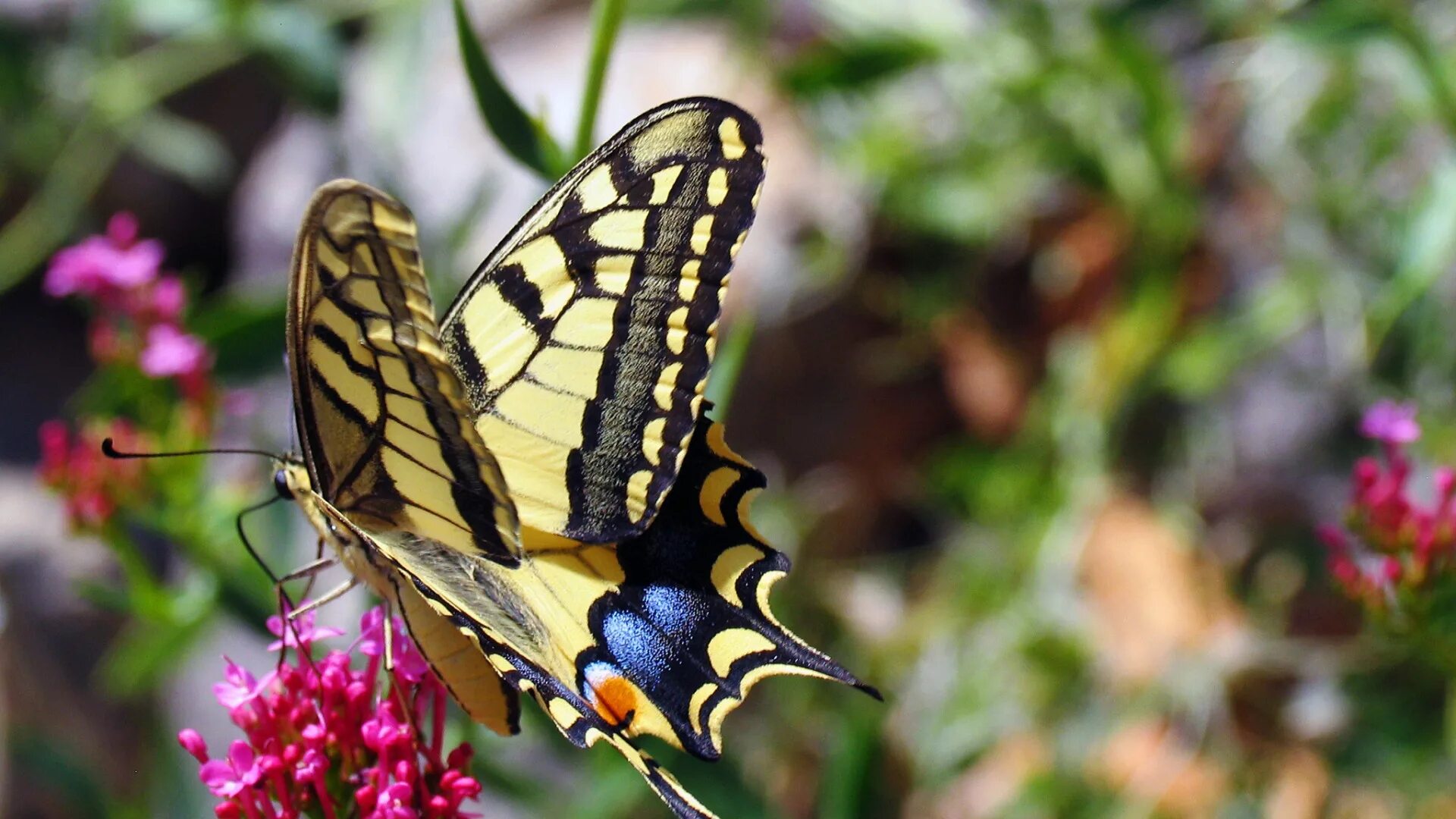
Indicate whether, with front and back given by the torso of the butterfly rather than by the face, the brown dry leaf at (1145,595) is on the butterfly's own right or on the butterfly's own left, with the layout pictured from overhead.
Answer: on the butterfly's own right

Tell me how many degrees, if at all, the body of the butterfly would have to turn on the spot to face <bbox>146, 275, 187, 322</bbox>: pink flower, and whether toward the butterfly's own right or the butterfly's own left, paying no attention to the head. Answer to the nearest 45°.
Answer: approximately 45° to the butterfly's own right

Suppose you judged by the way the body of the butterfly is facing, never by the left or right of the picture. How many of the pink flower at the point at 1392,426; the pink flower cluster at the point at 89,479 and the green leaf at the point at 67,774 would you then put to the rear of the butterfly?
1

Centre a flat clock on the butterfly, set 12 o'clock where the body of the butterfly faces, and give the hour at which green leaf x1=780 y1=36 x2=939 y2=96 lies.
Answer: The green leaf is roughly at 4 o'clock from the butterfly.

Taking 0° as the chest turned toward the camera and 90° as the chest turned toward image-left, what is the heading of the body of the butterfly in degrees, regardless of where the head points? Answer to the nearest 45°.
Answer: approximately 90°
